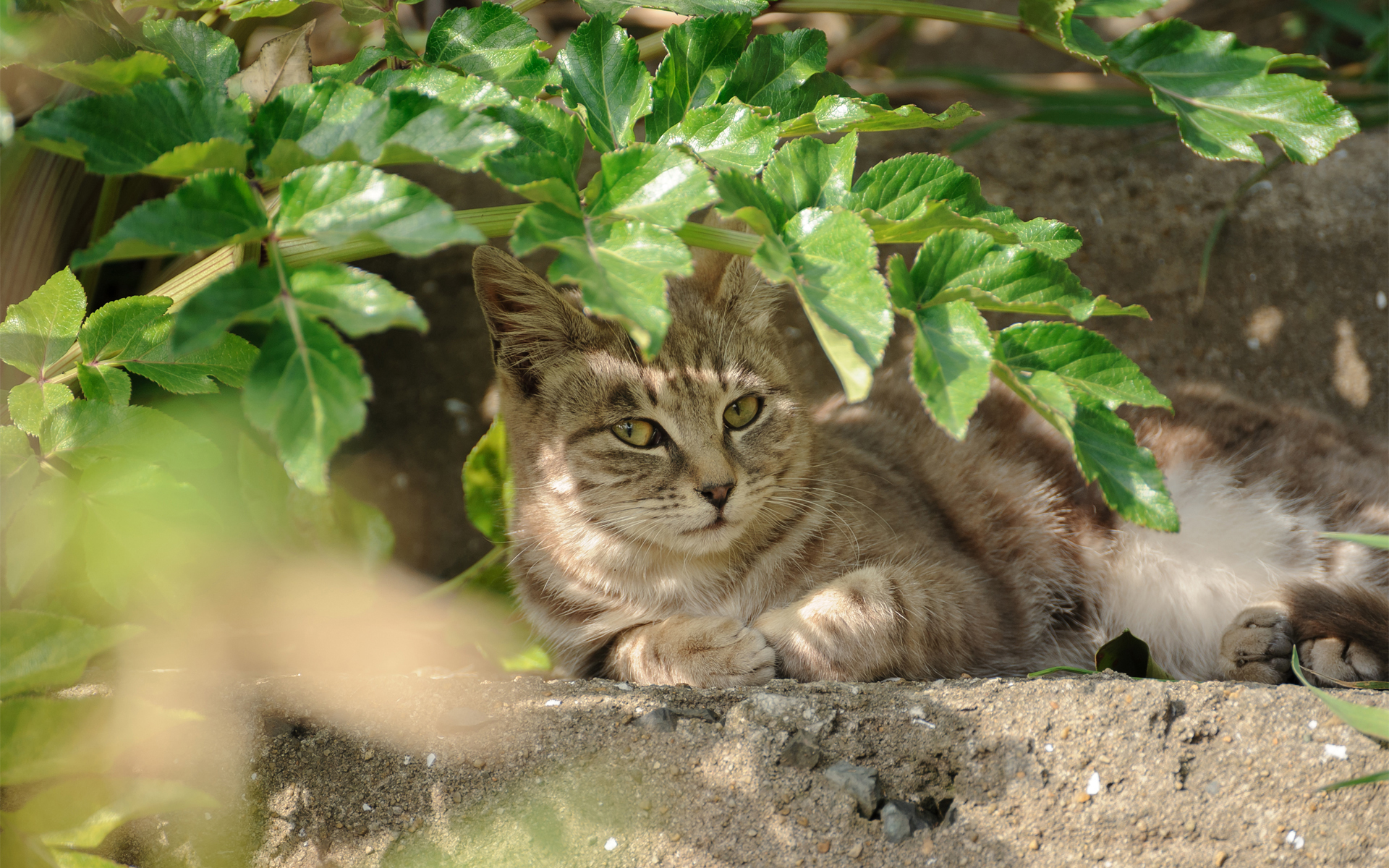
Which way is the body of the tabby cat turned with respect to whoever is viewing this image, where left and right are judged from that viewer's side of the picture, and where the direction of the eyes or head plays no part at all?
facing the viewer and to the left of the viewer

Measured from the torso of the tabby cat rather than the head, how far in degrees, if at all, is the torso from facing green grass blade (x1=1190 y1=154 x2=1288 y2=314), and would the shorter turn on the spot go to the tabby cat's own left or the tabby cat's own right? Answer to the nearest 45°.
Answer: approximately 180°

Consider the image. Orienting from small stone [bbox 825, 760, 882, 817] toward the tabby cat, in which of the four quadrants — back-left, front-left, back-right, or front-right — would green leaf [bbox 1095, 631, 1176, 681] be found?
front-right

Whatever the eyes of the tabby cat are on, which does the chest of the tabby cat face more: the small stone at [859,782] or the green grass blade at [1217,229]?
the small stone

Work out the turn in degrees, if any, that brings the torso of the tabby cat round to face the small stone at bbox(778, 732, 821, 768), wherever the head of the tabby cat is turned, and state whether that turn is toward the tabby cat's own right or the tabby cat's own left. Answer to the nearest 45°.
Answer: approximately 45° to the tabby cat's own left

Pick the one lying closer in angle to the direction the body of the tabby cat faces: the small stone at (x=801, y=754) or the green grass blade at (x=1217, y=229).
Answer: the small stone
